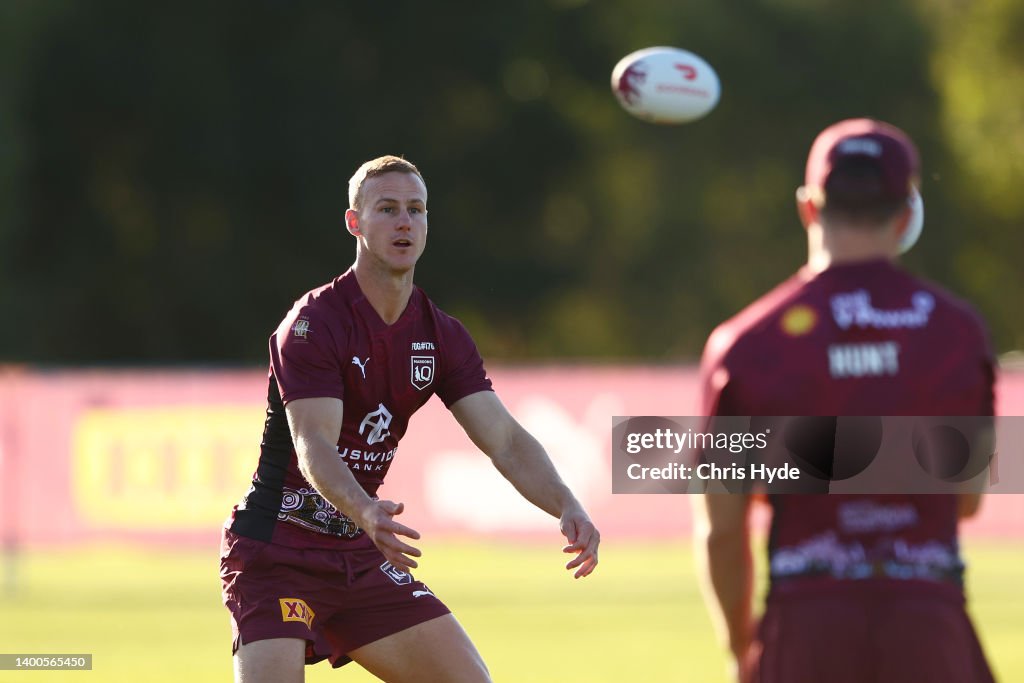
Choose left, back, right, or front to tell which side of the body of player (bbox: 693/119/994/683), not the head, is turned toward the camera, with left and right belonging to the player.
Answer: back

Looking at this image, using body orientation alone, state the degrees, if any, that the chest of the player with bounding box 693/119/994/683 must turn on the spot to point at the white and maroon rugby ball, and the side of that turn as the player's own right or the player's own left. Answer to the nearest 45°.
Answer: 0° — they already face it
